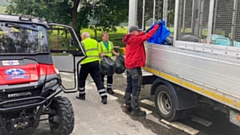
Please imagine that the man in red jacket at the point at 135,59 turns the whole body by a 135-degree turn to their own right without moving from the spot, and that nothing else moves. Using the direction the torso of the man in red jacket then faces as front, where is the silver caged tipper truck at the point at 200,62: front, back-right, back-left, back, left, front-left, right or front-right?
left

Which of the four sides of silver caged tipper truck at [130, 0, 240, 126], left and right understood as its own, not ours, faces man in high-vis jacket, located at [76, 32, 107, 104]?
back

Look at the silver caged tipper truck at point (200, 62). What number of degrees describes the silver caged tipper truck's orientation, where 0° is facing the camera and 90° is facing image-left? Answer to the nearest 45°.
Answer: approximately 315°

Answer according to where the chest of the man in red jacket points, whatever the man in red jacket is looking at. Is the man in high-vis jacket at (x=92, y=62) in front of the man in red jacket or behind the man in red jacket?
behind

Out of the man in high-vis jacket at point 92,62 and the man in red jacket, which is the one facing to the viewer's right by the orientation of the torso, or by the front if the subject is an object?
the man in red jacket

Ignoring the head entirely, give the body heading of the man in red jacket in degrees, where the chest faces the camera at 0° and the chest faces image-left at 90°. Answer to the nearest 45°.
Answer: approximately 270°
